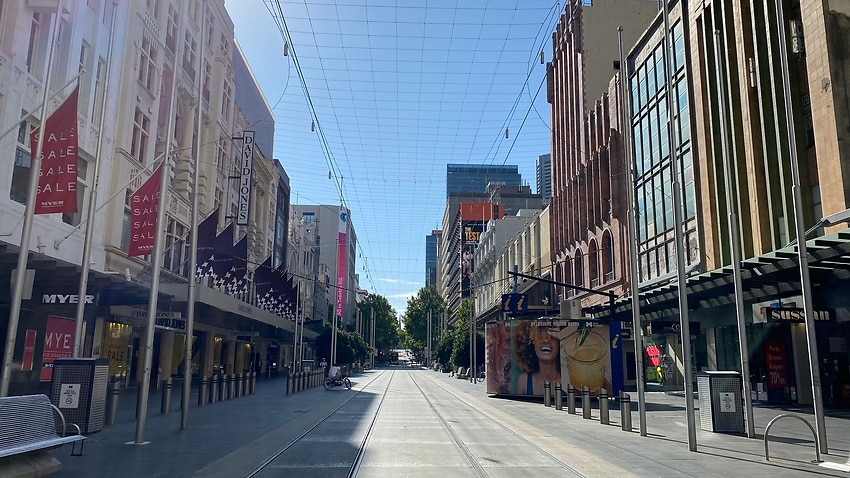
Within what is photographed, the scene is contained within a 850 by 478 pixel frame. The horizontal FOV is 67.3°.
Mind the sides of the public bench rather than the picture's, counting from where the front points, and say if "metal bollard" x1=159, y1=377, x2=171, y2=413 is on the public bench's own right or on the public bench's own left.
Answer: on the public bench's own left

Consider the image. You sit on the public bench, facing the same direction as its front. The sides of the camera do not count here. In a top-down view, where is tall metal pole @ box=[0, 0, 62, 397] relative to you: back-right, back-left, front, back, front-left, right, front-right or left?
back-left

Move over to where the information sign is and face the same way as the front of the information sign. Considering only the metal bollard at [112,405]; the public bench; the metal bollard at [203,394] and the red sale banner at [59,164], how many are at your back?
0

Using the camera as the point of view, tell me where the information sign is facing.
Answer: facing the viewer

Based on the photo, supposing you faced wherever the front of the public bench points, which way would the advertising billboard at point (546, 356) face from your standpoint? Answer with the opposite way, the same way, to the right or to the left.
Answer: to the right

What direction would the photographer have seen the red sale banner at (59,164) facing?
facing the viewer

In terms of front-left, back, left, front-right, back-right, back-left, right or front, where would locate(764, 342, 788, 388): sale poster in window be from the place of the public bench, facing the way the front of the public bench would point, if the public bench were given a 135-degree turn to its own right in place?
back

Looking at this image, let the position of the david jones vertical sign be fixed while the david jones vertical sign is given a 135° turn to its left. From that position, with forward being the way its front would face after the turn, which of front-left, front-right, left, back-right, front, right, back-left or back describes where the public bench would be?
back-right

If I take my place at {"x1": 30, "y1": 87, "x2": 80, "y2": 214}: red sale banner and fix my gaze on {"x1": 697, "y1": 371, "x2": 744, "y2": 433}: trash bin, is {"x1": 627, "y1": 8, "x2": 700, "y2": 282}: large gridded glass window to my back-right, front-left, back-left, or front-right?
front-left

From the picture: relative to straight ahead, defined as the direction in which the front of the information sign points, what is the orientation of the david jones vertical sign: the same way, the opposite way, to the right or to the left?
the same way

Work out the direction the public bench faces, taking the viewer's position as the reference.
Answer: facing the viewer and to the right of the viewer

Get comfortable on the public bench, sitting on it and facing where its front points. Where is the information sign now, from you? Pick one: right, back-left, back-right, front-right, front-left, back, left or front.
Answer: left

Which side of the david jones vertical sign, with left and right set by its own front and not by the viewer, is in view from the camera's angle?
front

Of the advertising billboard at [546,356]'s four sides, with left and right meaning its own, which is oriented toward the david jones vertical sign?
right

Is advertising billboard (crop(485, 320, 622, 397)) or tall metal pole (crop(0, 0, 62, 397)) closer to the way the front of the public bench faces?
the advertising billboard

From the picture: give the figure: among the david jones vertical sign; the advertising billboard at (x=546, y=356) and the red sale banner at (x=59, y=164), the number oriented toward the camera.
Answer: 3

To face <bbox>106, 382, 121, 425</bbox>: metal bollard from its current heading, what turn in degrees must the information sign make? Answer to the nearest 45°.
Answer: approximately 45° to its right

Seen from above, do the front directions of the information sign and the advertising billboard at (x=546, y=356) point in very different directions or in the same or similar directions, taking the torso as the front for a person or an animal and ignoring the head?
same or similar directions

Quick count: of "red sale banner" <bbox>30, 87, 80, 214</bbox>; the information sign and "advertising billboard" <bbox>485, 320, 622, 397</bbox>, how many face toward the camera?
3
